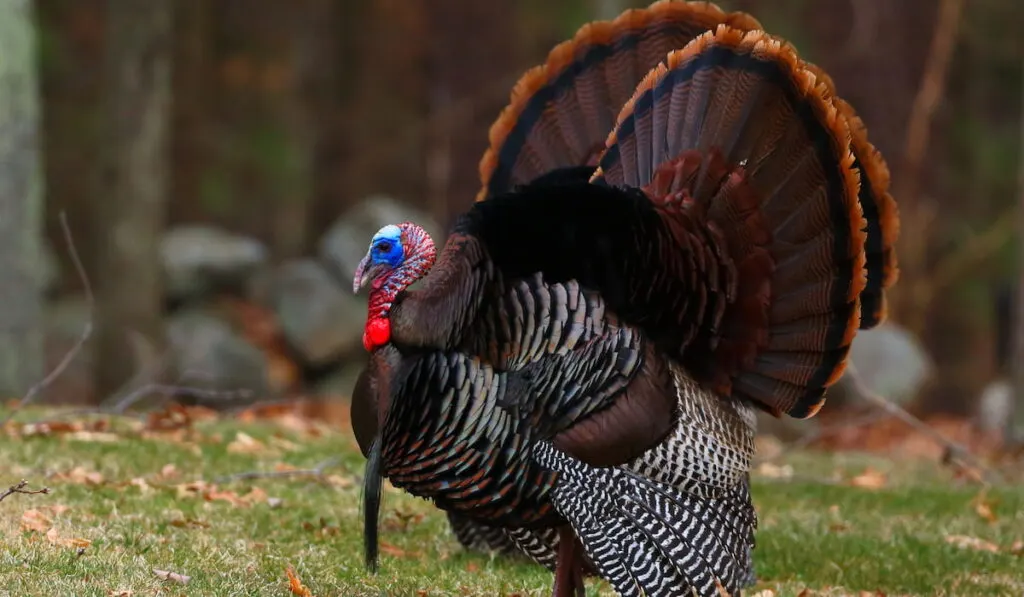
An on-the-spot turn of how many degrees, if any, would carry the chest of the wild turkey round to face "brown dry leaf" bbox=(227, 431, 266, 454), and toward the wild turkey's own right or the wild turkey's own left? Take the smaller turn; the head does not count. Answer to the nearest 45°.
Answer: approximately 45° to the wild turkey's own right

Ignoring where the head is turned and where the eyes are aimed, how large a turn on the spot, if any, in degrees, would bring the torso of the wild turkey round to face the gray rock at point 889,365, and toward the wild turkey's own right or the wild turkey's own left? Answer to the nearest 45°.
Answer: approximately 90° to the wild turkey's own right

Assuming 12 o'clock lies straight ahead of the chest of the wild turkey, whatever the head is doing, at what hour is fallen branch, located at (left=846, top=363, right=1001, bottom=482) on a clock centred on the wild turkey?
The fallen branch is roughly at 4 o'clock from the wild turkey.

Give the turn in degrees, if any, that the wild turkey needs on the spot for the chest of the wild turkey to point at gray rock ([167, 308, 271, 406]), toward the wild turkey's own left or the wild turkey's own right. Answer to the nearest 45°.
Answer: approximately 45° to the wild turkey's own right

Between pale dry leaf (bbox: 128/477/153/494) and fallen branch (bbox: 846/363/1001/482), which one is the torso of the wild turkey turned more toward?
the pale dry leaf

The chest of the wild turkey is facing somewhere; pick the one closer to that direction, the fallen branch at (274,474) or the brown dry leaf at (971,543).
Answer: the fallen branch

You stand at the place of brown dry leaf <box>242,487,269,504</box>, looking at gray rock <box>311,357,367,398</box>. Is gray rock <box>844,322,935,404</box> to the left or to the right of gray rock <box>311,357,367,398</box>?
right

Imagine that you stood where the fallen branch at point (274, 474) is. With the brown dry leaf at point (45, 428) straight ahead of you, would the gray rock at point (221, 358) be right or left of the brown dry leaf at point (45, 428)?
right

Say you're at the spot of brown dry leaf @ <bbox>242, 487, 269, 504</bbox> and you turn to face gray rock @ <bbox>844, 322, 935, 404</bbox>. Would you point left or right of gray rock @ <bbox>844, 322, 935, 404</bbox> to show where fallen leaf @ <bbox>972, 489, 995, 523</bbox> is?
right

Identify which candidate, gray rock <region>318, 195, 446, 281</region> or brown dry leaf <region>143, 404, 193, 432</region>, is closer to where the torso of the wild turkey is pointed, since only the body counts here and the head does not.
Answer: the brown dry leaf

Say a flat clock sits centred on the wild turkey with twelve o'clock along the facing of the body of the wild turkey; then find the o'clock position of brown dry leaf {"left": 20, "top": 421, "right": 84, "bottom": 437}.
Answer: The brown dry leaf is roughly at 1 o'clock from the wild turkey.

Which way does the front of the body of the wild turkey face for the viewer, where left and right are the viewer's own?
facing to the left of the viewer

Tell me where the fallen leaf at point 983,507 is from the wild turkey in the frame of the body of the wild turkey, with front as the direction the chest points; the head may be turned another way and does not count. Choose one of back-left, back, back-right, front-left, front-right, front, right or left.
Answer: back-right

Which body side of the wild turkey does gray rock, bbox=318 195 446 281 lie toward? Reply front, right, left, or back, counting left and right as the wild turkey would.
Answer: right

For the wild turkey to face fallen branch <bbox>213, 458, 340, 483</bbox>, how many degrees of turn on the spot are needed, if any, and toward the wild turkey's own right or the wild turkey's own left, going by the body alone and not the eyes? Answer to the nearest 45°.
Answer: approximately 45° to the wild turkey's own right
